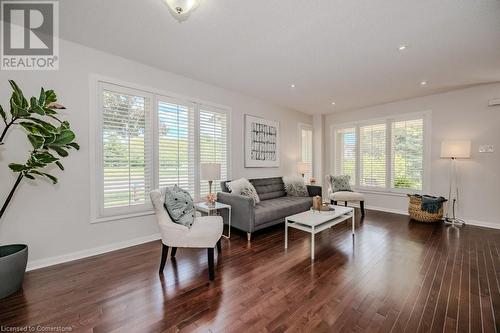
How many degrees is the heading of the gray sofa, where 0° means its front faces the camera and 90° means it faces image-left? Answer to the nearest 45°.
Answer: approximately 315°

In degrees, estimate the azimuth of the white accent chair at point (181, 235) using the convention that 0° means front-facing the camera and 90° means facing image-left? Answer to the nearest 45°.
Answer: approximately 270°

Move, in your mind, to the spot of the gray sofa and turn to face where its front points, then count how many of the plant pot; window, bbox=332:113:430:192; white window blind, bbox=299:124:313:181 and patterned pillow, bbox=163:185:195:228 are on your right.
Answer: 2

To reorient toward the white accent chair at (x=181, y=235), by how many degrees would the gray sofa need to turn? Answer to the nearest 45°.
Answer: approximately 90° to its right

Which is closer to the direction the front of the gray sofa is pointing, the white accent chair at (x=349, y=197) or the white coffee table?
the white coffee table

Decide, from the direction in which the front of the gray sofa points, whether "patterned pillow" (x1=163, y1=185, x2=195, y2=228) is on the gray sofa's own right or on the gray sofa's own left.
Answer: on the gray sofa's own right

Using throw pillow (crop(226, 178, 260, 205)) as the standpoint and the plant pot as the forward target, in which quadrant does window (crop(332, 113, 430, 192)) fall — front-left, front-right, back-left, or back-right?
back-left

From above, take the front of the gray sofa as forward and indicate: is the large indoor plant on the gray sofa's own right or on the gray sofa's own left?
on the gray sofa's own right

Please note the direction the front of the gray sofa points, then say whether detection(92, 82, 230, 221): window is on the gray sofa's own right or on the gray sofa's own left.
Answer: on the gray sofa's own right

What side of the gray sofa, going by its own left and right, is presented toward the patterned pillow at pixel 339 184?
left
